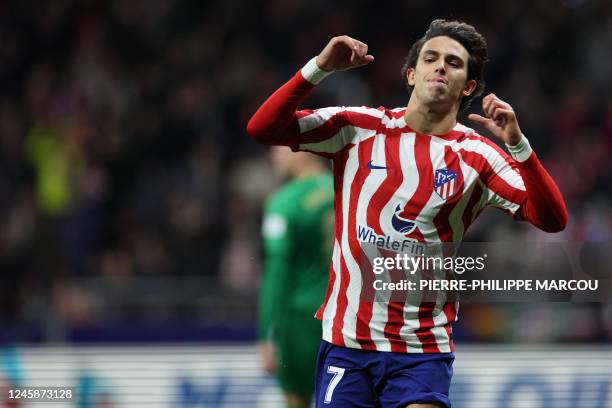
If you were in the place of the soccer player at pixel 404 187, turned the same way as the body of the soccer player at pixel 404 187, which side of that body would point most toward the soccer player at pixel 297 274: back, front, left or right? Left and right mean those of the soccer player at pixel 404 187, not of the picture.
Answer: back

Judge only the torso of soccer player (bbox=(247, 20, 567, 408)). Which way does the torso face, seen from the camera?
toward the camera
